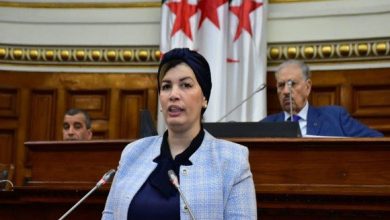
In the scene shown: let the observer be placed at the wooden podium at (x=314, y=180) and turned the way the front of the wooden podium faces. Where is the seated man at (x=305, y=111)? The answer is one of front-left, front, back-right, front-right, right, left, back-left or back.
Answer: back

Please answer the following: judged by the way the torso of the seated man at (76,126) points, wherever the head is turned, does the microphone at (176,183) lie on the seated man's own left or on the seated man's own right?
on the seated man's own left

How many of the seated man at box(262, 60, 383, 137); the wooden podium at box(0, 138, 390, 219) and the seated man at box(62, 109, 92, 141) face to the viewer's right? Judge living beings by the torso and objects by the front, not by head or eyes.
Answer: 0

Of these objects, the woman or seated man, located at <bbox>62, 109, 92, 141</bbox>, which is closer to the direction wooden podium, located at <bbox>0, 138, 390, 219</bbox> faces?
the woman

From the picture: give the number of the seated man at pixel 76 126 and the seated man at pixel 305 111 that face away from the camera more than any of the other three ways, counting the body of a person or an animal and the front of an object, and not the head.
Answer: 0

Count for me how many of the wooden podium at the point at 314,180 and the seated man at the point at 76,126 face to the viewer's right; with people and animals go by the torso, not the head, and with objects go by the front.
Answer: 0

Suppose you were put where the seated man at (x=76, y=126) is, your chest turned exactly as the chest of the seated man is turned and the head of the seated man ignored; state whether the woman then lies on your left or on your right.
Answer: on your left

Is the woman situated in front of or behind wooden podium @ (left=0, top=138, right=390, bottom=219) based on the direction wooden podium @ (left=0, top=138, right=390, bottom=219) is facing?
in front

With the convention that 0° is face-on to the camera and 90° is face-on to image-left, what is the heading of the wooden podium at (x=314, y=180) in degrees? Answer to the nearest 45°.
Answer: approximately 0°

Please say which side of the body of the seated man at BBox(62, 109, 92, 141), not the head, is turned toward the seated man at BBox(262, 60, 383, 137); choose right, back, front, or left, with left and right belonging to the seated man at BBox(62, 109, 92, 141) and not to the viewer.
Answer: left

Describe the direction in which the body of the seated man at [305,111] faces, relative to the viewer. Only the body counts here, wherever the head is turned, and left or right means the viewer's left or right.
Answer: facing the viewer and to the left of the viewer
